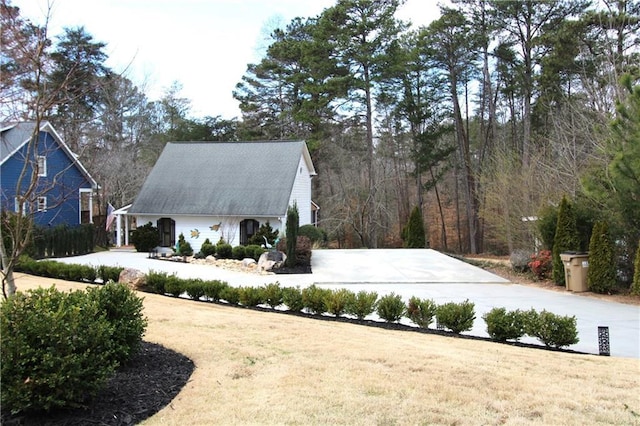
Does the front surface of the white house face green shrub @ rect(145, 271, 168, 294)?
yes

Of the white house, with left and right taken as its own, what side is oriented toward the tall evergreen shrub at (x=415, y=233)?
left

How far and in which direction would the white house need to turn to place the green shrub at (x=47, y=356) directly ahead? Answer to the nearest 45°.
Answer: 0° — it already faces it

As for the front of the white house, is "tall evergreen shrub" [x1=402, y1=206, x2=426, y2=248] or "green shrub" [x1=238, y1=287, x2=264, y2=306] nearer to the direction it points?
the green shrub

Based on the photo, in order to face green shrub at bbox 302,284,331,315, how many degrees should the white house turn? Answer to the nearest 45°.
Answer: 0° — it already faces it

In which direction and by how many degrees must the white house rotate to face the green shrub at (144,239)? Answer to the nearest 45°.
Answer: approximately 90° to its right

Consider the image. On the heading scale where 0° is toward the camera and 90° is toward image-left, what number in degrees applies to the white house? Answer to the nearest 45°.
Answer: approximately 0°
